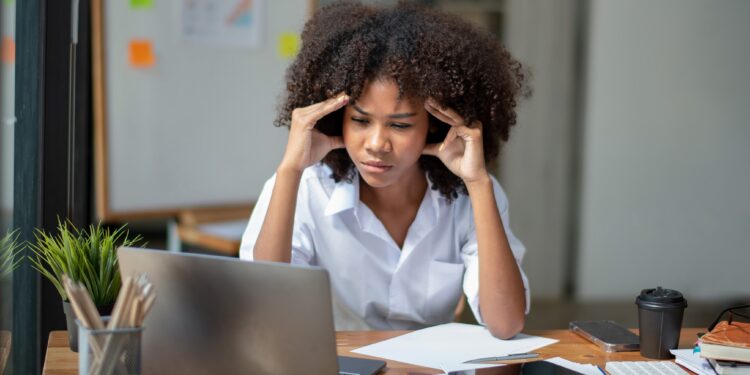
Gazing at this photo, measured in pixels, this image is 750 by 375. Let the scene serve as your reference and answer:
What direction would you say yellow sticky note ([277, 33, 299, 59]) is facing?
toward the camera

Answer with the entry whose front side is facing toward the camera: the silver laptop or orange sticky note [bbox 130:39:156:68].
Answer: the orange sticky note

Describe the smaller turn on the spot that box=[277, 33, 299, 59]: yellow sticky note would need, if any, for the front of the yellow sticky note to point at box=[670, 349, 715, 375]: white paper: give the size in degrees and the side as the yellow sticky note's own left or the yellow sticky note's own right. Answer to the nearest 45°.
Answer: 0° — it already faces it

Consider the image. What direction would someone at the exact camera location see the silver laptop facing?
facing away from the viewer and to the right of the viewer

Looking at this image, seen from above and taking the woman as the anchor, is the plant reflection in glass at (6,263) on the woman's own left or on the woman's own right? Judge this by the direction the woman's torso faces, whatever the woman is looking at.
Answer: on the woman's own right

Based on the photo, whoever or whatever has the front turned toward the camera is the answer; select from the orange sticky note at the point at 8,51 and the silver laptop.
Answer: the orange sticky note

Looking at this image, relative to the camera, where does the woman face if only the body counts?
toward the camera

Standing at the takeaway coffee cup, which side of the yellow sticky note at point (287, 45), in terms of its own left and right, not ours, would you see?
front

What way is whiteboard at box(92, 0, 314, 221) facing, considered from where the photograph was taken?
facing the viewer

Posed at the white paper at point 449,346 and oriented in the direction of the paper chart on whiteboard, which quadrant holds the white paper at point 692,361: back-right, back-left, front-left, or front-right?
back-right

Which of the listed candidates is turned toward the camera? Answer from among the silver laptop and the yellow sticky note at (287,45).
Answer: the yellow sticky note
